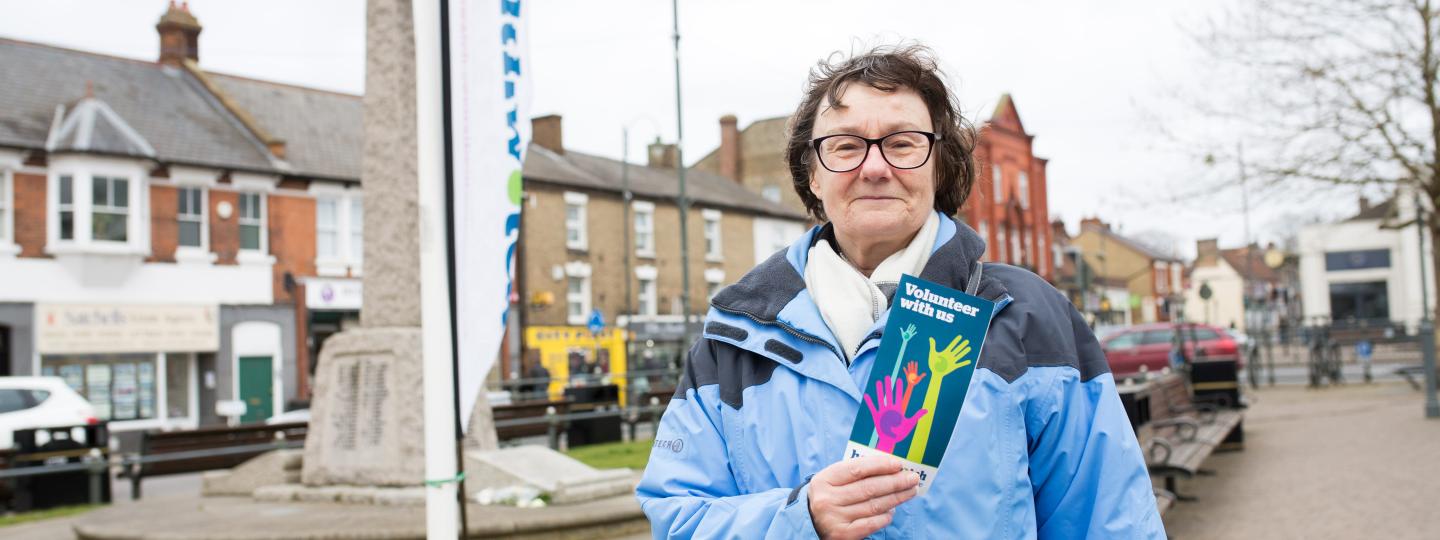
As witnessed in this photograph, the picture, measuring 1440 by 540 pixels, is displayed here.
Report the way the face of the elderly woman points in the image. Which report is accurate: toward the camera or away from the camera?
toward the camera

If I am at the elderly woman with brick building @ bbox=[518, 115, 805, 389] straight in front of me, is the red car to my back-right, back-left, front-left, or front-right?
front-right

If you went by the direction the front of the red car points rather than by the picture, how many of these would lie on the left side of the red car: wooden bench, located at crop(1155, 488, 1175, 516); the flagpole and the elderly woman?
3

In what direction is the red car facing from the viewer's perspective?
to the viewer's left

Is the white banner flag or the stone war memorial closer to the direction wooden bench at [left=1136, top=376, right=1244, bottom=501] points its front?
the white banner flag

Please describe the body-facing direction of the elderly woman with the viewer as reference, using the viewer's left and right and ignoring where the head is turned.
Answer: facing the viewer
